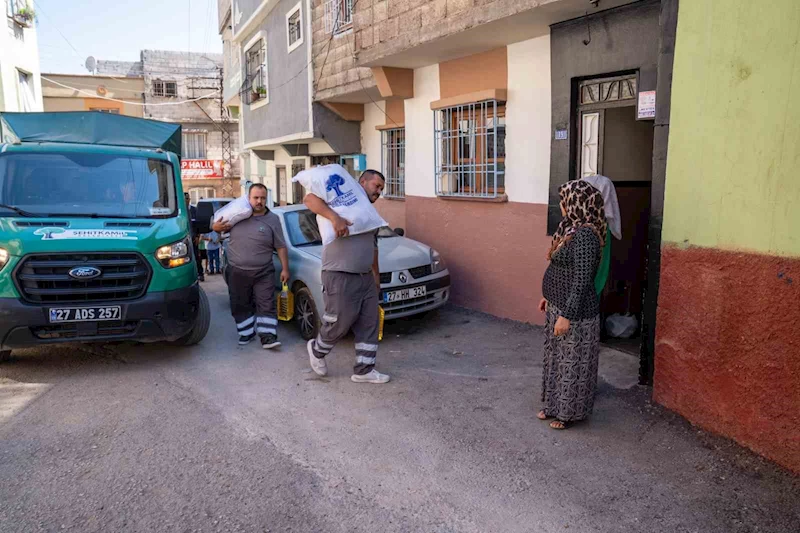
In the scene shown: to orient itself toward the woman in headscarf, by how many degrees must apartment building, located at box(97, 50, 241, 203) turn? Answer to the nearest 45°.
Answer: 0° — it already faces them

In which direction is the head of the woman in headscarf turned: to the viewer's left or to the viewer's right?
to the viewer's left

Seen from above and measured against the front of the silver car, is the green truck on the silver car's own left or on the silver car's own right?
on the silver car's own right

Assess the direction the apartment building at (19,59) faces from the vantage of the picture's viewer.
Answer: facing the viewer and to the right of the viewer

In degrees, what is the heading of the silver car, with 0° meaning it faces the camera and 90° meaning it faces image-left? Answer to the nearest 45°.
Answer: approximately 315°

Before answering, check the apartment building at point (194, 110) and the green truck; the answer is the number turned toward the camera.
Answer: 2

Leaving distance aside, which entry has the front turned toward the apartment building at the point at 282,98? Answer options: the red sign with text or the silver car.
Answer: the red sign with text

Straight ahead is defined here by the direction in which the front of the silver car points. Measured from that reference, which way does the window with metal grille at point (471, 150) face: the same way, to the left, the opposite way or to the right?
to the right

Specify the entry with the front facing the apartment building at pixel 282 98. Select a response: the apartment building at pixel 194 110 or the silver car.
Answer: the apartment building at pixel 194 110

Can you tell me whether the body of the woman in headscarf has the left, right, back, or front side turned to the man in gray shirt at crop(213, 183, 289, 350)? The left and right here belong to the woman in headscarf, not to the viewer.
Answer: front

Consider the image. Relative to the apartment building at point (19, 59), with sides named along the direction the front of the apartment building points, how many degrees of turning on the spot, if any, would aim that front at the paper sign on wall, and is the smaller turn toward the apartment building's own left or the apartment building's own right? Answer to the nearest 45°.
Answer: approximately 45° to the apartment building's own right

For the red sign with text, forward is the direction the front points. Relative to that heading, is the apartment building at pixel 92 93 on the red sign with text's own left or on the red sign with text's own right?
on the red sign with text's own right
